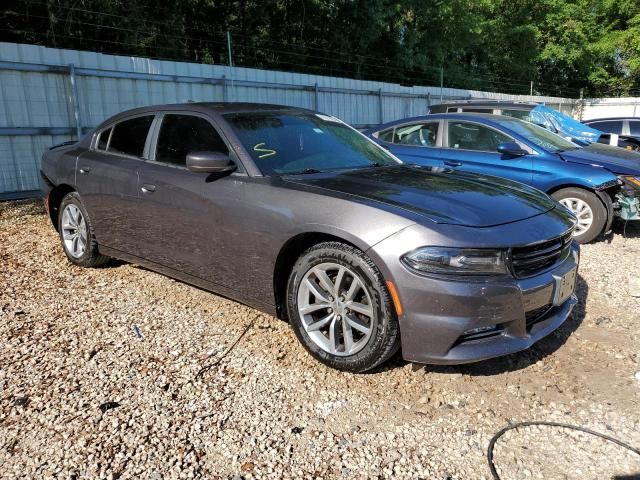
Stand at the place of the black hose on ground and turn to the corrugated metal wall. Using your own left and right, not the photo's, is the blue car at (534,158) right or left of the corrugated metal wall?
right

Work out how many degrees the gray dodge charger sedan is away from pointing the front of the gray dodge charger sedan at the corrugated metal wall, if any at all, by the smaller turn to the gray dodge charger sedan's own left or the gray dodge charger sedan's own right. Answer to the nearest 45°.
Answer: approximately 180°

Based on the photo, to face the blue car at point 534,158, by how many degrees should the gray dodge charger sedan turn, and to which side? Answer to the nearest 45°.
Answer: approximately 90° to its left

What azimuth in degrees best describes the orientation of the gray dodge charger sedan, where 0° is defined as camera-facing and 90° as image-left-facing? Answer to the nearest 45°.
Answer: approximately 315°

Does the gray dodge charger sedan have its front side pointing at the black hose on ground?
yes

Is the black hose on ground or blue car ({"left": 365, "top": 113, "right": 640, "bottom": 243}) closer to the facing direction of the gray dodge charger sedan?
the black hose on ground
